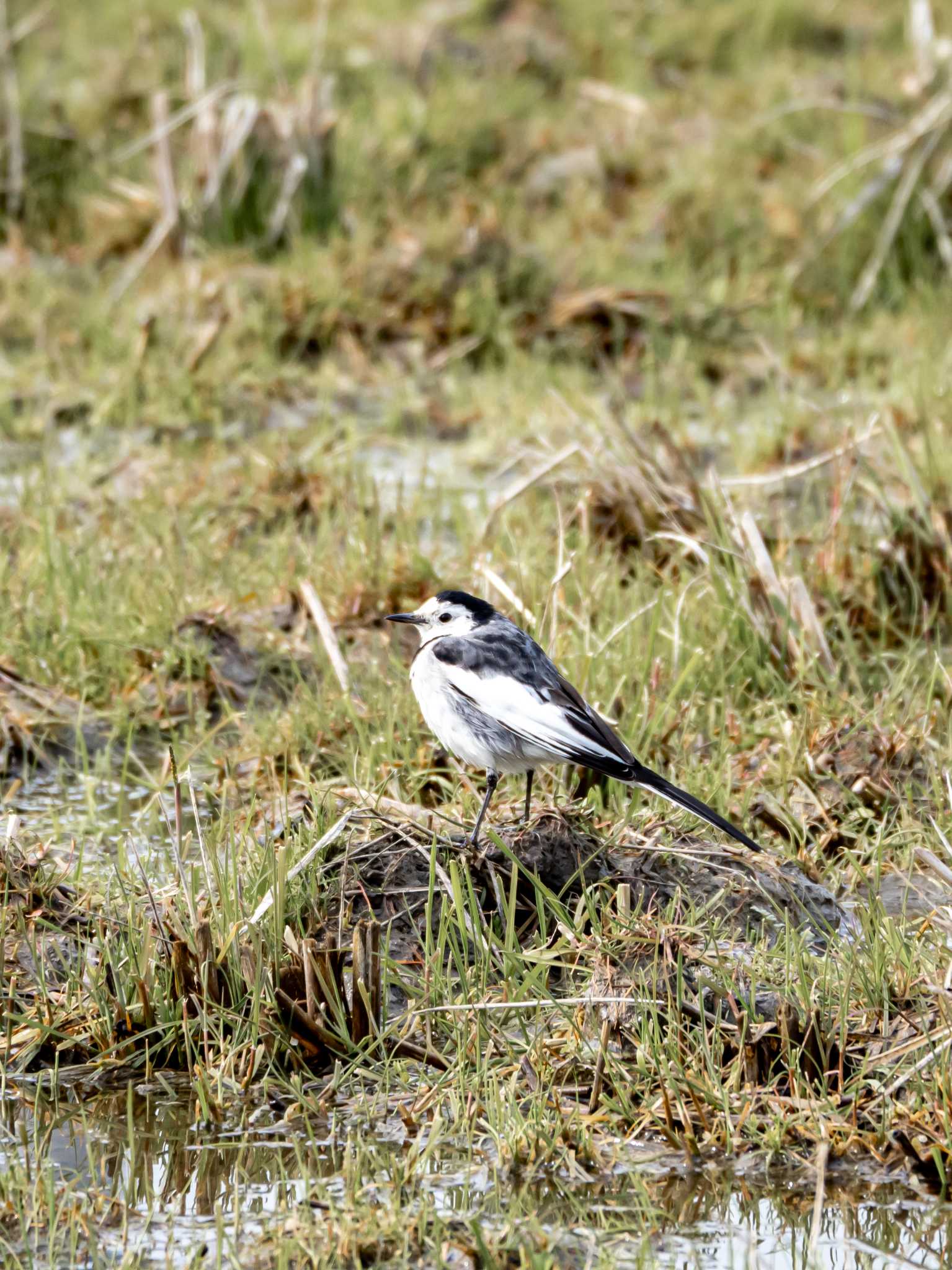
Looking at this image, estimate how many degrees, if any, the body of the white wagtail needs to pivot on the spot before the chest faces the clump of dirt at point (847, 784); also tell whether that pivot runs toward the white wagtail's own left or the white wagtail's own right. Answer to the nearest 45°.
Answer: approximately 135° to the white wagtail's own right

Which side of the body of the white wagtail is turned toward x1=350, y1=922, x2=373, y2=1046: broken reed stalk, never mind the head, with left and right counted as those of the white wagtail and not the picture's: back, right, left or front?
left

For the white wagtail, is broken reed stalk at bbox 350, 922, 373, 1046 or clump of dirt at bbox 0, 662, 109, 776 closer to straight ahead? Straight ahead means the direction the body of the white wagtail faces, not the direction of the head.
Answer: the clump of dirt

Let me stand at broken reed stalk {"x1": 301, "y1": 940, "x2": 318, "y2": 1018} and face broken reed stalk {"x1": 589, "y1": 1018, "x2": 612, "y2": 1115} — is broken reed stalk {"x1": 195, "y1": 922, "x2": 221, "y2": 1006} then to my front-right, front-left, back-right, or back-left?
back-right

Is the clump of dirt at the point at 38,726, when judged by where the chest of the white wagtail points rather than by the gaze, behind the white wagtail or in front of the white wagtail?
in front

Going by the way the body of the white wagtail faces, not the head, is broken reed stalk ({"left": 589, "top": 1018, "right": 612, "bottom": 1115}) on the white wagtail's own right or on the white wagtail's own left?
on the white wagtail's own left

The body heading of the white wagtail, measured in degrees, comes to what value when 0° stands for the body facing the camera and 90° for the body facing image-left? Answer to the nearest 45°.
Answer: approximately 90°

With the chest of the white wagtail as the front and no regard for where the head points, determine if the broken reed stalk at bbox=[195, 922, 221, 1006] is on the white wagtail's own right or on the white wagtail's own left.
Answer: on the white wagtail's own left

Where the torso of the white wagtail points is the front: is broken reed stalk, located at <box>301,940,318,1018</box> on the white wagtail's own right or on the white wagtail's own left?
on the white wagtail's own left
